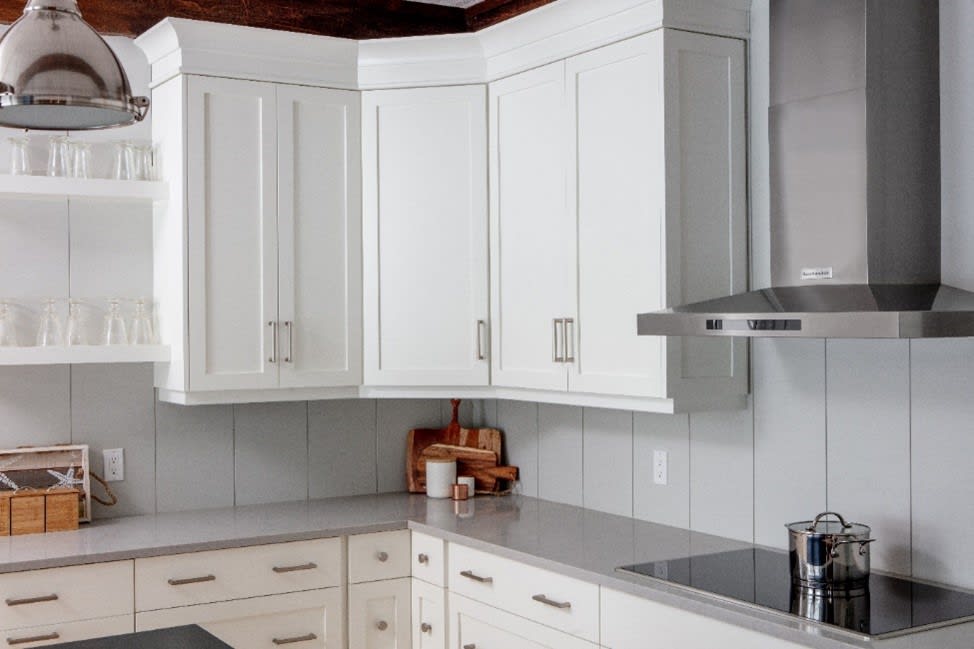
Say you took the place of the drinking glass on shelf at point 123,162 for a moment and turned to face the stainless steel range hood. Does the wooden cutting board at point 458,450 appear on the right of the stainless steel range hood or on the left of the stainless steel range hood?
left

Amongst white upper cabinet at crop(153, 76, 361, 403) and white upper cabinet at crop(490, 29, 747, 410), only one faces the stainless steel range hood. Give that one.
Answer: white upper cabinet at crop(153, 76, 361, 403)

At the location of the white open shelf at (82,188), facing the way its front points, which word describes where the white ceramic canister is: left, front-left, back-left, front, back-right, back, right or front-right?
left

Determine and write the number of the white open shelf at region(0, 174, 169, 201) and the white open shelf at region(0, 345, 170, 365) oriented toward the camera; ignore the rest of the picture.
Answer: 2

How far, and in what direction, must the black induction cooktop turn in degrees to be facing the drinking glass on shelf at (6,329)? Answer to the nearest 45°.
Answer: approximately 45° to its right

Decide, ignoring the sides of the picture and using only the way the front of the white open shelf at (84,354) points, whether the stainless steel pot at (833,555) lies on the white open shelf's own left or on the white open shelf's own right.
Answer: on the white open shelf's own left

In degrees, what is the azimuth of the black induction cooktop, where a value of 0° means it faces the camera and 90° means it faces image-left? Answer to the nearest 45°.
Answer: approximately 45°

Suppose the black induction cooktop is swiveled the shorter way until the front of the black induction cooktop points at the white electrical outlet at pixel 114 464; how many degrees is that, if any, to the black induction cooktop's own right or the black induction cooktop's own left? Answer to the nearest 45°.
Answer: approximately 45° to the black induction cooktop's own right

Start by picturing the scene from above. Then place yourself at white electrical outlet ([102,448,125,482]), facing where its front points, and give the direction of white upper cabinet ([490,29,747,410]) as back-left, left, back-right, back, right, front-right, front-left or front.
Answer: front-left

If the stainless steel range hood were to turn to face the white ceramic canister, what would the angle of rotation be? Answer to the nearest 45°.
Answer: approximately 90° to its right

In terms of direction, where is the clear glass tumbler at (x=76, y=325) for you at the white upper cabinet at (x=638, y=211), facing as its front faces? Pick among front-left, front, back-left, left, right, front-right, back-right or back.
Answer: front-right

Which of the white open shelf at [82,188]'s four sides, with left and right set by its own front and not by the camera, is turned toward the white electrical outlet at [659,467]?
left

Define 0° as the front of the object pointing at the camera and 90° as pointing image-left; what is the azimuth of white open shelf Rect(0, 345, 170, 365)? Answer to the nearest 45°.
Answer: approximately 0°
